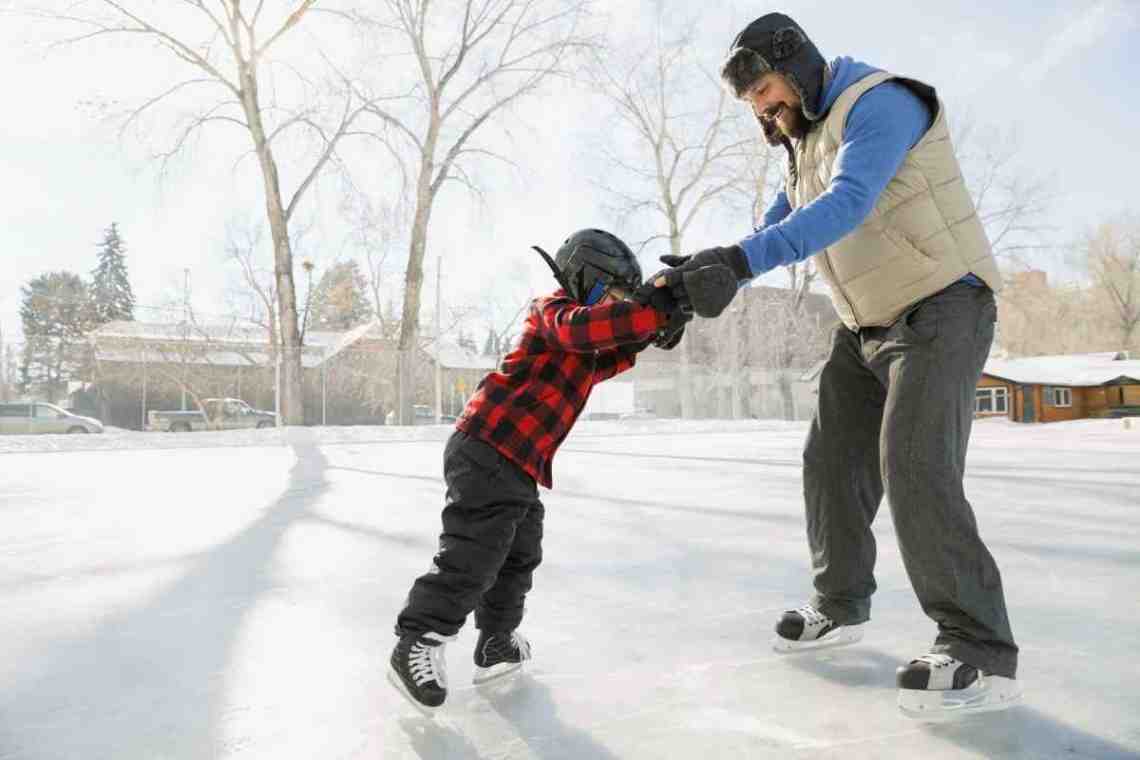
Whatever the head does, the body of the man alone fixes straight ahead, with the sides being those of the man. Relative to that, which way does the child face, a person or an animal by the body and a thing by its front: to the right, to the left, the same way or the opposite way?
the opposite way

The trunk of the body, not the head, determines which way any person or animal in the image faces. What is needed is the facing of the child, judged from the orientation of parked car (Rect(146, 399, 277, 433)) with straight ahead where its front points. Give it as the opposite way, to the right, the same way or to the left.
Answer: the same way

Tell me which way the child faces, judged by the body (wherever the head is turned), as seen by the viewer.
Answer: to the viewer's right

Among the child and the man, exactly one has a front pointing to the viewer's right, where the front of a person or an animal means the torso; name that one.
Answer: the child

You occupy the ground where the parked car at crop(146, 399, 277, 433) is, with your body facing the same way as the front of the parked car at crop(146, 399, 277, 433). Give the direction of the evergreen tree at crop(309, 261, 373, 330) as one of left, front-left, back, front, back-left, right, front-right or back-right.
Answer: left

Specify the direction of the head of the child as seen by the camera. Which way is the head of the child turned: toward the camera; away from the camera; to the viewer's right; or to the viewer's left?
to the viewer's right

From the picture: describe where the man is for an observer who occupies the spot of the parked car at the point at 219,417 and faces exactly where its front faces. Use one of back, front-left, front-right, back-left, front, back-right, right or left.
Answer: right

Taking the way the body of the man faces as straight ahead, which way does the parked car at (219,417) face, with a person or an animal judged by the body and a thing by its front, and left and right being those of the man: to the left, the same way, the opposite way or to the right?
the opposite way

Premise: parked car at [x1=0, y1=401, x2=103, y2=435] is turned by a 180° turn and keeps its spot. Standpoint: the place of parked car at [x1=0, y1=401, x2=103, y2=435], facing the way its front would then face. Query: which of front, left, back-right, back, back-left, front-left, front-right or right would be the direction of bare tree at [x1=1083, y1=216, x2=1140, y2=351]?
back

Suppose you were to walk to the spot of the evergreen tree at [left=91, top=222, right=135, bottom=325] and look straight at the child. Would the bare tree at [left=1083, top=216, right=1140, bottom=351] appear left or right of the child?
left

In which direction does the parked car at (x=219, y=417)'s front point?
to the viewer's right

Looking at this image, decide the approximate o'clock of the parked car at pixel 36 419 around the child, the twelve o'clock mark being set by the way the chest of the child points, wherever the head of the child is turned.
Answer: The parked car is roughly at 8 o'clock from the child.

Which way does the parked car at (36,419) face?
to the viewer's right

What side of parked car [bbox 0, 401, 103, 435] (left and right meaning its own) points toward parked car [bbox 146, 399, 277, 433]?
front

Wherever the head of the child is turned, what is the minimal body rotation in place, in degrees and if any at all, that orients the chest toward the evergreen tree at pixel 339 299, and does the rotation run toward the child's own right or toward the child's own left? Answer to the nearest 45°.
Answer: approximately 90° to the child's own left

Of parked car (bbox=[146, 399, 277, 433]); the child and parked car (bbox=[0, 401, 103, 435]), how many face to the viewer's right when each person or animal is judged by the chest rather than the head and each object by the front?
3
